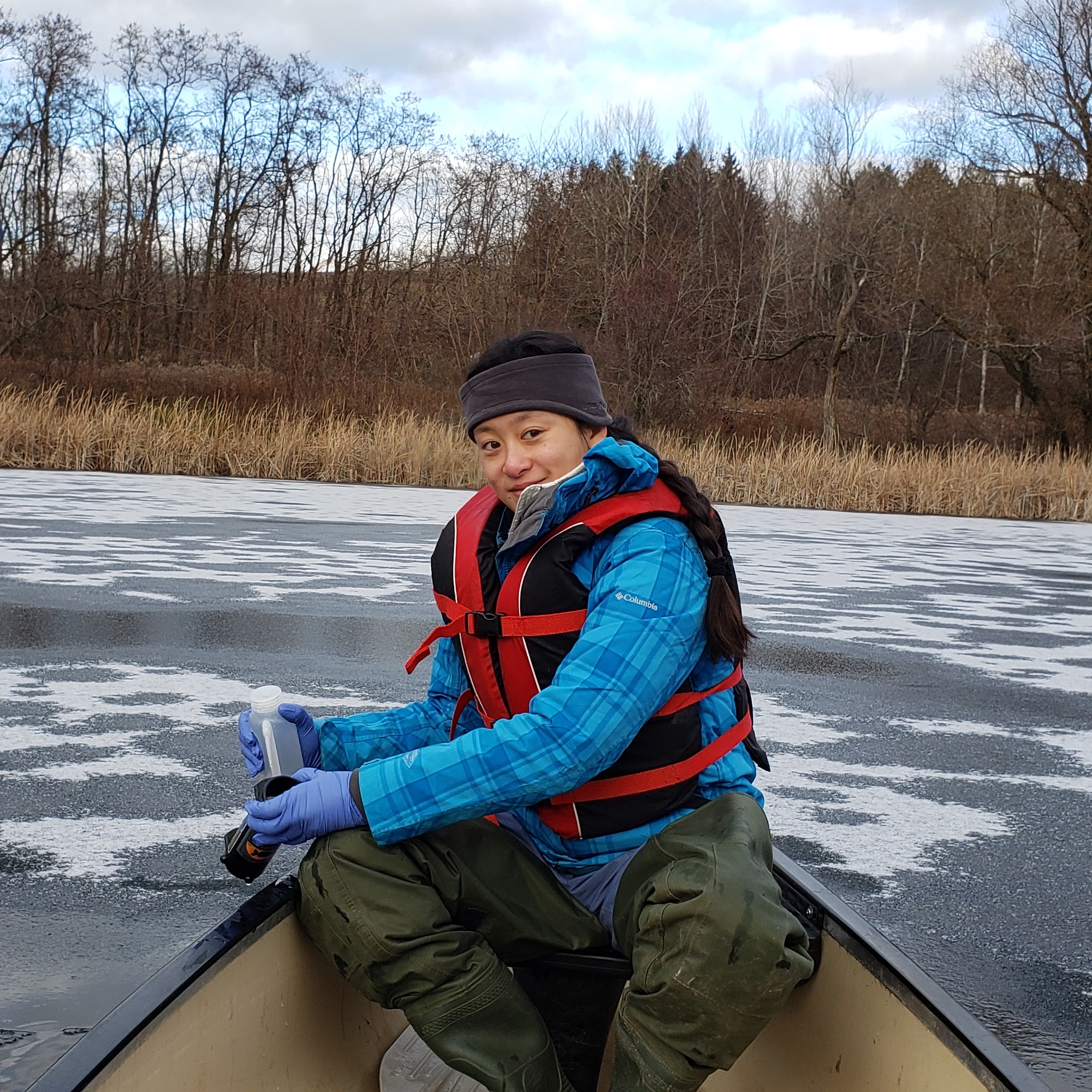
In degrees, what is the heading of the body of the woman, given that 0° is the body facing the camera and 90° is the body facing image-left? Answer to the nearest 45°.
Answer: approximately 45°
